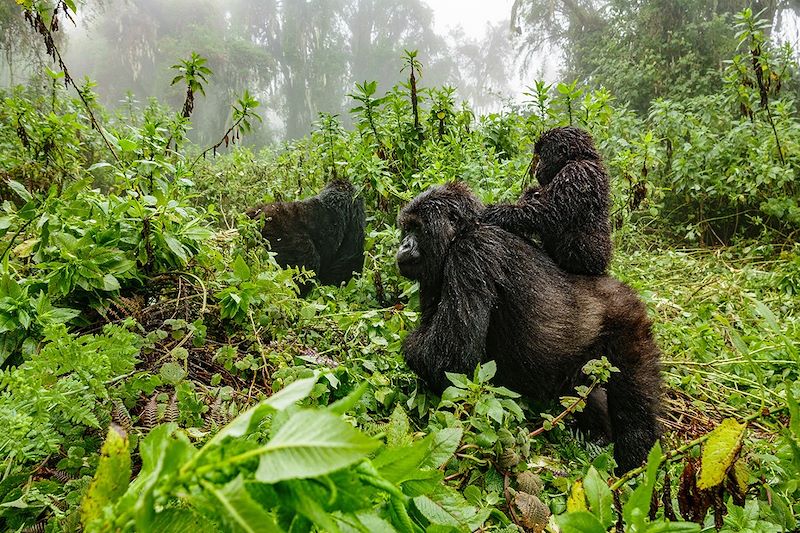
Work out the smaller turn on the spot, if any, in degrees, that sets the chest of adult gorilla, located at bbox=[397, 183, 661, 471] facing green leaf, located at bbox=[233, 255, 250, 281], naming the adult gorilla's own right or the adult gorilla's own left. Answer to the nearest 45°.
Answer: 0° — it already faces it

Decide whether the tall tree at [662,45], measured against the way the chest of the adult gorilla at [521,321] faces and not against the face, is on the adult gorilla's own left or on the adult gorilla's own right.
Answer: on the adult gorilla's own right

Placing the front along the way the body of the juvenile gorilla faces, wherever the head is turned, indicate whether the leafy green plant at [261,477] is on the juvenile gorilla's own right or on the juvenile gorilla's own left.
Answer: on the juvenile gorilla's own left

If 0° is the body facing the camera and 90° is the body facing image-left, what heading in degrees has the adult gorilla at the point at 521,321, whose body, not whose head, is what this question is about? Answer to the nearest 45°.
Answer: approximately 90°

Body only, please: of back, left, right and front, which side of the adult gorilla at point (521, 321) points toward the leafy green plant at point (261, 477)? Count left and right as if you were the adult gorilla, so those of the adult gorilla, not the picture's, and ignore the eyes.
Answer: left

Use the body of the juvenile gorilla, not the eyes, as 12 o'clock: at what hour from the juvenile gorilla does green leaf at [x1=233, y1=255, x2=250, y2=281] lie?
The green leaf is roughly at 11 o'clock from the juvenile gorilla.
